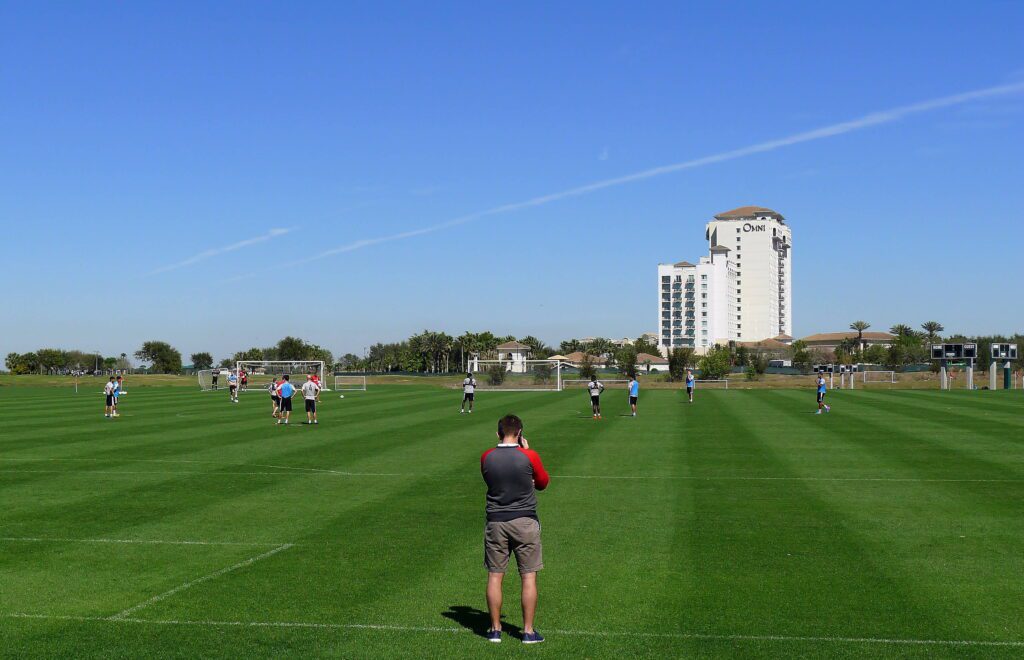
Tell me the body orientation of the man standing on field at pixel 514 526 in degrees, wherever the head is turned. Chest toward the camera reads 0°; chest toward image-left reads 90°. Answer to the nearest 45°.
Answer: approximately 180°

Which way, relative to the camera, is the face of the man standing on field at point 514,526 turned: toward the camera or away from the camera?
away from the camera

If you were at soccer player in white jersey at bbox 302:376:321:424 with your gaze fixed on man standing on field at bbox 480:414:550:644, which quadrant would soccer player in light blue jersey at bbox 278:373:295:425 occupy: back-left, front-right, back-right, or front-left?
back-right
